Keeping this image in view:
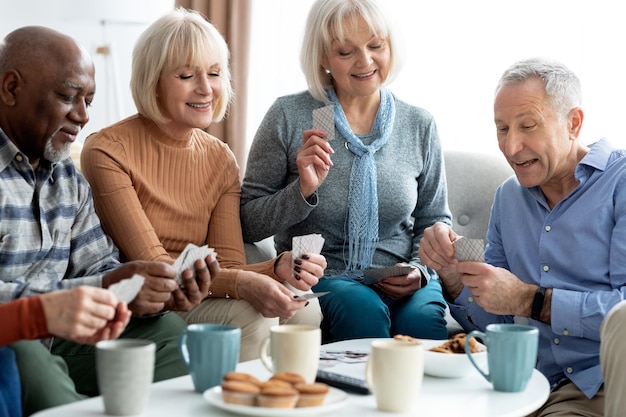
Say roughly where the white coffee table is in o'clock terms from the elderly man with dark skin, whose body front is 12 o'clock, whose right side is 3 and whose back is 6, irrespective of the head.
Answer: The white coffee table is roughly at 12 o'clock from the elderly man with dark skin.

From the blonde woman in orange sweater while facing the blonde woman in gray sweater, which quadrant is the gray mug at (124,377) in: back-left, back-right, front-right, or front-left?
back-right

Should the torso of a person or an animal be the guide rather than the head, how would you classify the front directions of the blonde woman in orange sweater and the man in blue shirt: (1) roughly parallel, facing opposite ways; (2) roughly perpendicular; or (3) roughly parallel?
roughly perpendicular

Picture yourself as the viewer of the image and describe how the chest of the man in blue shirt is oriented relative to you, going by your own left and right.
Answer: facing the viewer and to the left of the viewer

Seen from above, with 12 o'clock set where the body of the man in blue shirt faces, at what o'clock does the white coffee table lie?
The white coffee table is roughly at 11 o'clock from the man in blue shirt.

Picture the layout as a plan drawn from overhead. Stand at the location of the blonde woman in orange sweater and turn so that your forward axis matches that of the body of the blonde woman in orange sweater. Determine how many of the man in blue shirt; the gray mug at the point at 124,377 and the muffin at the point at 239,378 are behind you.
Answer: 0

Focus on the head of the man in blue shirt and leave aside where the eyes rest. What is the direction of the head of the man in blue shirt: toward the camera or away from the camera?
toward the camera

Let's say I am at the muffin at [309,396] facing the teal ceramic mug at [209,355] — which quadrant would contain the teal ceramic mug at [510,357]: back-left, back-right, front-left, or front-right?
back-right

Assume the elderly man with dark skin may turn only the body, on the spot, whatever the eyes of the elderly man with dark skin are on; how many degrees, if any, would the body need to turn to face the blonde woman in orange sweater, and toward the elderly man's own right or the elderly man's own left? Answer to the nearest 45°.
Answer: approximately 90° to the elderly man's own left

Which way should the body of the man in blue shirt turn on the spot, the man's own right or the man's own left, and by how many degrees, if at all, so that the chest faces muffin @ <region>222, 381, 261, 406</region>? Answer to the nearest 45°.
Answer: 0° — they already face it

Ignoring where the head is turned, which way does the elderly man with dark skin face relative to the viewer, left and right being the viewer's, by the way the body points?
facing the viewer and to the right of the viewer

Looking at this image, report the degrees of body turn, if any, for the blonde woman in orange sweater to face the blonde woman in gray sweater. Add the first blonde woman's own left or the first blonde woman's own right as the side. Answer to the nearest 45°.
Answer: approximately 45° to the first blonde woman's own left

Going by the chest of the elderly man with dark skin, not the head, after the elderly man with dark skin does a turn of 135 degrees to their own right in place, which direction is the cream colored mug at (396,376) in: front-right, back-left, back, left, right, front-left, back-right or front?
back-left

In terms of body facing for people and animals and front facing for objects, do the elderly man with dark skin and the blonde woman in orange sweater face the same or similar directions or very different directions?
same or similar directions

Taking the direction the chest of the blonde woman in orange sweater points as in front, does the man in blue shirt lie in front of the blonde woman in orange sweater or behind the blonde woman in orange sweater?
in front

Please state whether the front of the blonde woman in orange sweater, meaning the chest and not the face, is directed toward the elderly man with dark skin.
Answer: no

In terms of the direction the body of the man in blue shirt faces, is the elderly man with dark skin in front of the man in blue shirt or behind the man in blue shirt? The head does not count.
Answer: in front

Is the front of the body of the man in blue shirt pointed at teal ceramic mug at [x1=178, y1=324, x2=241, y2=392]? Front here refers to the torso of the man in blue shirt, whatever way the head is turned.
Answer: yes
